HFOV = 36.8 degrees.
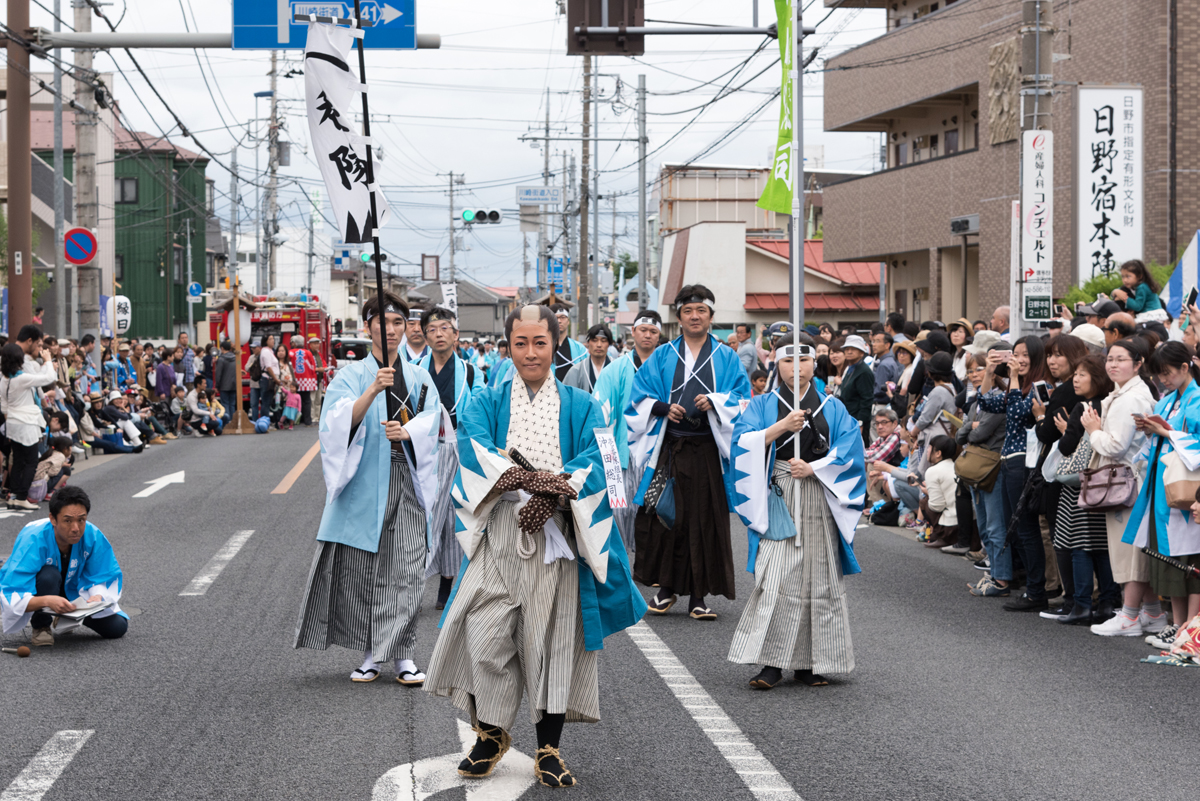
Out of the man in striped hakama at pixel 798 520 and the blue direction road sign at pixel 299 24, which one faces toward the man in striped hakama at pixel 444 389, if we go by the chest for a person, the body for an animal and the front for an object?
the blue direction road sign

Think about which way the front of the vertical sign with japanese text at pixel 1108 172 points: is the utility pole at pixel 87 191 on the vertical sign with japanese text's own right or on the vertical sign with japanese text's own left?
on the vertical sign with japanese text's own right

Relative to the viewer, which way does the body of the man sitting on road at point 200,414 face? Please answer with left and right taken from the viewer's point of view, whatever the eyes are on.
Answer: facing to the right of the viewer

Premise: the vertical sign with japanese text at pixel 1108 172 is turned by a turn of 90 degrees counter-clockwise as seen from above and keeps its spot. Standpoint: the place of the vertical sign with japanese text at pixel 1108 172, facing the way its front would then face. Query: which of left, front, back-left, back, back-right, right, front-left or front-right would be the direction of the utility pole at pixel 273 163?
back-left

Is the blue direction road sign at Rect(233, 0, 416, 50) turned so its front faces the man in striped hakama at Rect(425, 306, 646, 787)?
yes

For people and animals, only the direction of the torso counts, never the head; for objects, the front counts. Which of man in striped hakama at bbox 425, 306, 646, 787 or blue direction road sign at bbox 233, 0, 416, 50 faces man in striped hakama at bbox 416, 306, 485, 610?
the blue direction road sign

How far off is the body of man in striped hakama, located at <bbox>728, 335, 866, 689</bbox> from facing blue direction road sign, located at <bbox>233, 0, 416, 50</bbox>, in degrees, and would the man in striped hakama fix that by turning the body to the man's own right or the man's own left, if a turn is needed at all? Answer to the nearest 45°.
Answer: approximately 135° to the man's own right
